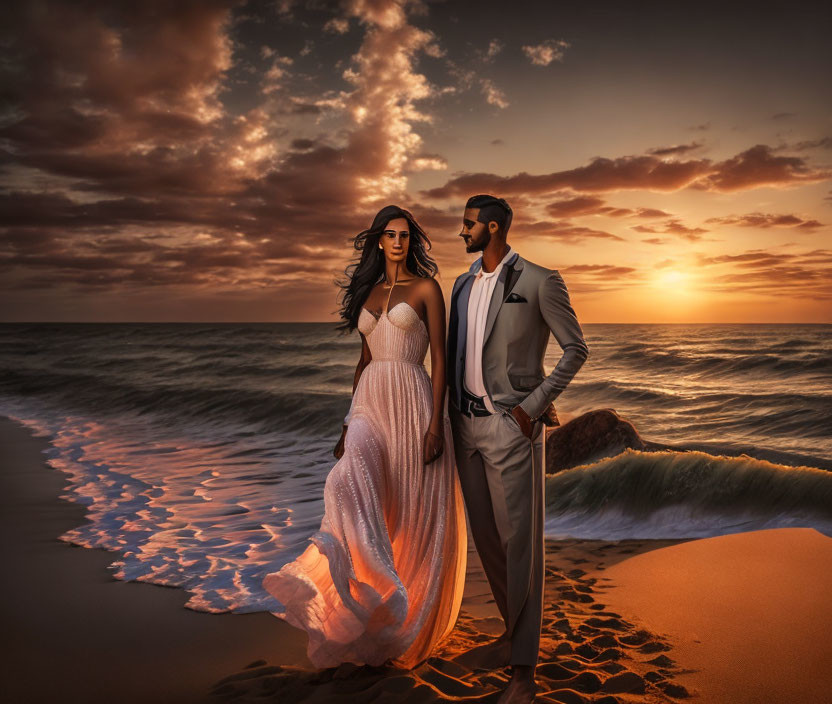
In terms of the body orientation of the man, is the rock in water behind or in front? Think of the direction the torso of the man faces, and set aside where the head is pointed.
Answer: behind

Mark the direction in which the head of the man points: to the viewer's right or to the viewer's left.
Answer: to the viewer's left

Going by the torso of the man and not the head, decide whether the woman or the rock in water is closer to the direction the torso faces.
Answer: the woman

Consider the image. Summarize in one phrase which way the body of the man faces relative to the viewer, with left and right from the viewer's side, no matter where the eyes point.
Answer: facing the viewer and to the left of the viewer

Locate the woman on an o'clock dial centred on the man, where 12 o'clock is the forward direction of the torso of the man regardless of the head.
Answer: The woman is roughly at 2 o'clock from the man.

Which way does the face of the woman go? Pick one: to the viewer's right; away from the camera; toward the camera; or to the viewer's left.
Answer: toward the camera
